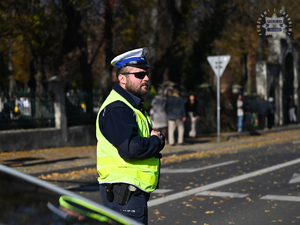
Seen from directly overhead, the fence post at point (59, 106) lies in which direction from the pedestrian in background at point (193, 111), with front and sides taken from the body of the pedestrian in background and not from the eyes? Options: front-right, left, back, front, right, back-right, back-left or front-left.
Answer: front-right

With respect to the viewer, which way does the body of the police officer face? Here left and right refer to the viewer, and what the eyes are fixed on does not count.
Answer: facing to the right of the viewer

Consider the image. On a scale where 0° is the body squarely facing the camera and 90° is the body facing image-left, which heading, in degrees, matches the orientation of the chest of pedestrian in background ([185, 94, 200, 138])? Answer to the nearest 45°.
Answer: approximately 0°
